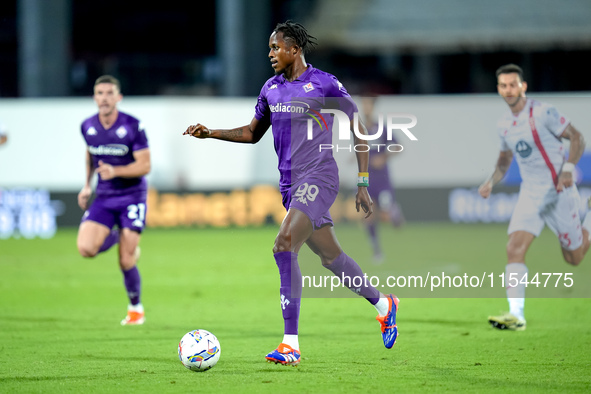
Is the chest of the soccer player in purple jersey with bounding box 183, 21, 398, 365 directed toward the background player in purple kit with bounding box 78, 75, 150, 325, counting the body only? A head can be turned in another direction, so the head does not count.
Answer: no

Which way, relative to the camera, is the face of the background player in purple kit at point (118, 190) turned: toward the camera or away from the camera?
toward the camera

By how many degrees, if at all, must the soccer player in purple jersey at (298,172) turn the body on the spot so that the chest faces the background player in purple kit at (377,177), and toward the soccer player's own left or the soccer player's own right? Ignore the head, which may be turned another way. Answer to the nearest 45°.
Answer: approximately 135° to the soccer player's own right

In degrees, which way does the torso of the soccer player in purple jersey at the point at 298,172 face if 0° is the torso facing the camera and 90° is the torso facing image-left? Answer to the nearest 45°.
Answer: approximately 45°

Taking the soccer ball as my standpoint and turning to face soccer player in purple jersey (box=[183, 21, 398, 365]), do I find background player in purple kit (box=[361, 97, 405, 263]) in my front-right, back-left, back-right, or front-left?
front-left

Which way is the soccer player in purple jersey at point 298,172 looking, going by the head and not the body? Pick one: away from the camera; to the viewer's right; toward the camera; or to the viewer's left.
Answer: to the viewer's left
